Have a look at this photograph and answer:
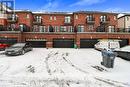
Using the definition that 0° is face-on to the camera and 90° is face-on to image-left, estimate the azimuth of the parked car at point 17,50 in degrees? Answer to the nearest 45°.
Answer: approximately 45°

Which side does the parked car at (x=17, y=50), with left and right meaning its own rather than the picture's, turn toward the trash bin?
left
